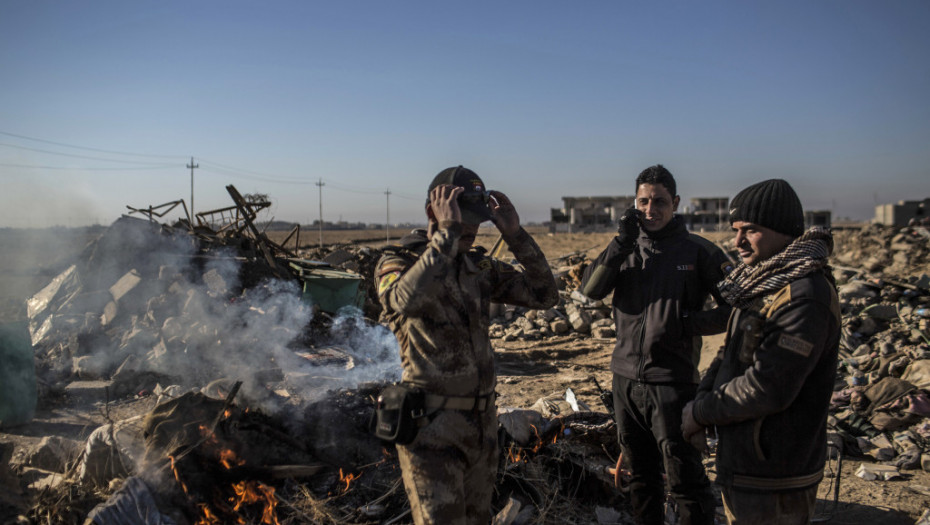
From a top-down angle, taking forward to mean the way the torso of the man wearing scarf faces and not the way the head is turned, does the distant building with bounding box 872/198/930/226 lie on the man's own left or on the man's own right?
on the man's own right

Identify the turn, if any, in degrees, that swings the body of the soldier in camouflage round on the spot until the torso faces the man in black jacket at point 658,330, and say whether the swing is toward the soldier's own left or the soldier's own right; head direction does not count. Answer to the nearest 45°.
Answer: approximately 90° to the soldier's own left

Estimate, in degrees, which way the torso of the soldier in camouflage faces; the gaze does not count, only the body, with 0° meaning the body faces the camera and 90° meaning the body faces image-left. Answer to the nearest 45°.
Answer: approximately 315°

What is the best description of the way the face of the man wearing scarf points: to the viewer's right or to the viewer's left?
to the viewer's left

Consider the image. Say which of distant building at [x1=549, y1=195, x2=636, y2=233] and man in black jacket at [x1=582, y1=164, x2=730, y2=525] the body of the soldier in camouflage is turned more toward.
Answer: the man in black jacket

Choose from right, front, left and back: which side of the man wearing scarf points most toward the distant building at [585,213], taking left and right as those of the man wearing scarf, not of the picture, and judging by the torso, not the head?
right

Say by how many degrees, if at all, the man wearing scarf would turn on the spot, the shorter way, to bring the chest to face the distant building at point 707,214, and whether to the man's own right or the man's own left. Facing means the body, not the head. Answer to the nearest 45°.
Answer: approximately 90° to the man's own right

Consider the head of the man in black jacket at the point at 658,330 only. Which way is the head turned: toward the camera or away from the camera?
toward the camera

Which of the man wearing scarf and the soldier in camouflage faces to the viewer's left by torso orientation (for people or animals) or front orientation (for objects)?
the man wearing scarf

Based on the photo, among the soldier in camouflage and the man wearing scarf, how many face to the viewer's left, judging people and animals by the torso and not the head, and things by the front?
1

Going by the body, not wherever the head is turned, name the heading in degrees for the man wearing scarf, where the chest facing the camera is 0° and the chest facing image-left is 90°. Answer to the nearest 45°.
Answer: approximately 90°
